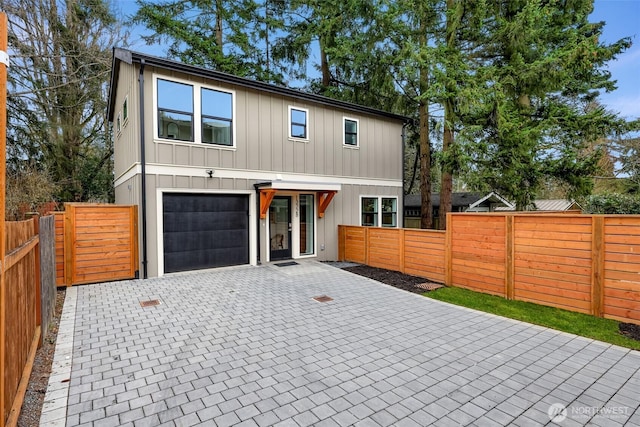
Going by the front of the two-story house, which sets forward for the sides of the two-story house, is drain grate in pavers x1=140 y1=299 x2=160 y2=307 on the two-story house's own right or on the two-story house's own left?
on the two-story house's own right

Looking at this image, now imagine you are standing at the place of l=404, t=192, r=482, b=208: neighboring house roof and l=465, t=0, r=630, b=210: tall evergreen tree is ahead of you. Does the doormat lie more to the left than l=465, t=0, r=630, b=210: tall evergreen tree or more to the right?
right

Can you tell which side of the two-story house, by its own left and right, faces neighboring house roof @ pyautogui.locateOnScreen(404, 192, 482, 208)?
left

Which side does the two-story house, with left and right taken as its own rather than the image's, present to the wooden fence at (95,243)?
right

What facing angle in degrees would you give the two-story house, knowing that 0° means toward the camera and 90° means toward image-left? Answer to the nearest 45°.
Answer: approximately 315°

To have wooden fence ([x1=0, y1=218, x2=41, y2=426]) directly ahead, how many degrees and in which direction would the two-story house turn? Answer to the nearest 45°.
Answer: approximately 45° to its right

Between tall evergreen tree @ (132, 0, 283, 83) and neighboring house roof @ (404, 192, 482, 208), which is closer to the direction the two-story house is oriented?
the neighboring house roof
